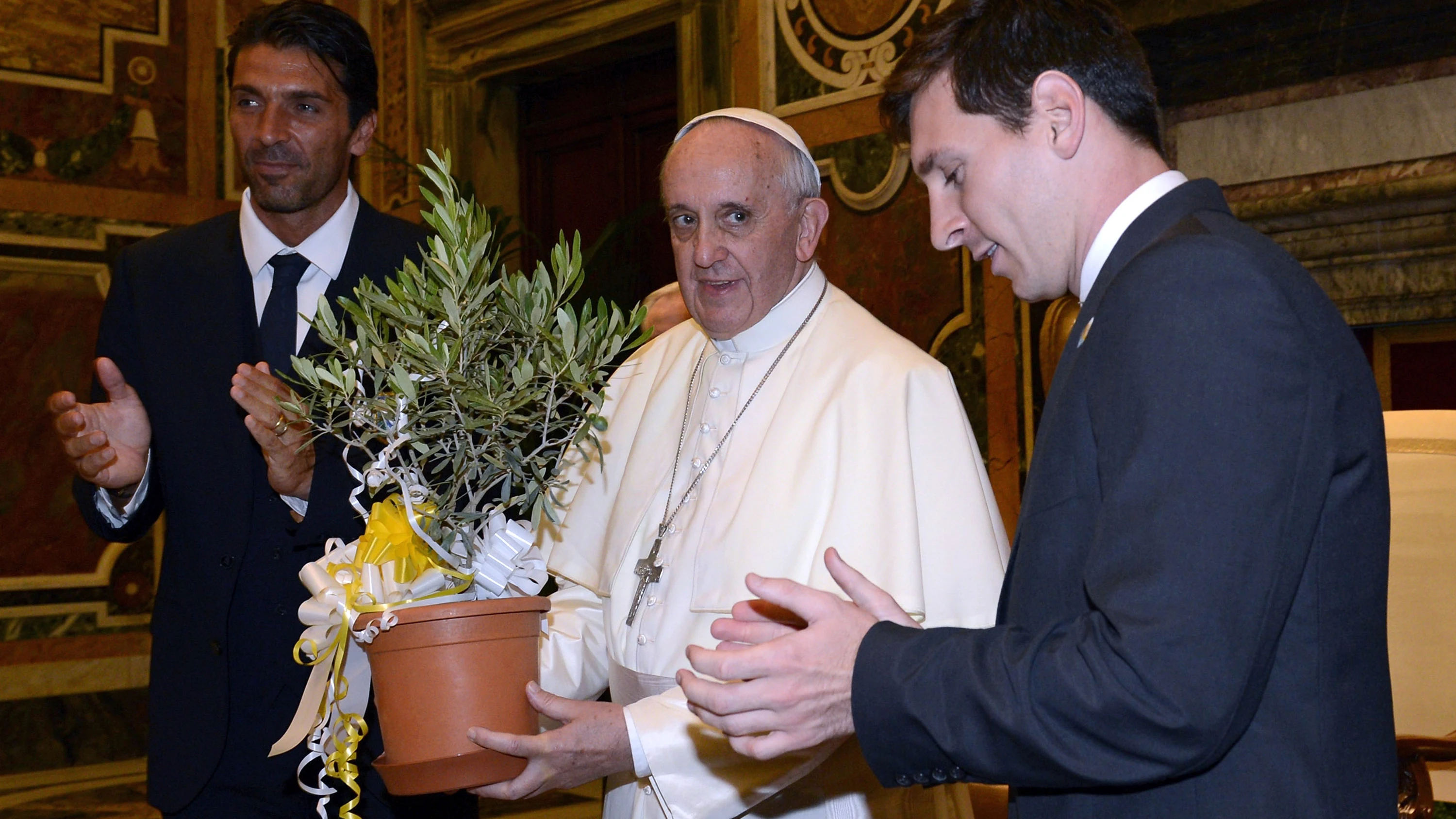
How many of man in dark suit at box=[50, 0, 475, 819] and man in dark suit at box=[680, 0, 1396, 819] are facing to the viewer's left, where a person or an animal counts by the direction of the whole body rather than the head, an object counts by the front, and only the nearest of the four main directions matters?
1

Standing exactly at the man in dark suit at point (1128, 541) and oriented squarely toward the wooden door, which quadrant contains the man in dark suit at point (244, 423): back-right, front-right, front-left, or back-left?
front-left

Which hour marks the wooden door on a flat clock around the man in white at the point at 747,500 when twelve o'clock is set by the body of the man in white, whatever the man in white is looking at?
The wooden door is roughly at 4 o'clock from the man in white.

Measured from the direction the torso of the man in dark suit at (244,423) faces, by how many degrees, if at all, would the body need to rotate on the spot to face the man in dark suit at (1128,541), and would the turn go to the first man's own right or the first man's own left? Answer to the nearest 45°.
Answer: approximately 45° to the first man's own left

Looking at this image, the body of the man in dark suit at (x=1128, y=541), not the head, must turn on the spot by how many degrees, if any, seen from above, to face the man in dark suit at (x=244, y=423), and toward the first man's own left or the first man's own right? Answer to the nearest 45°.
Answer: approximately 45° to the first man's own right

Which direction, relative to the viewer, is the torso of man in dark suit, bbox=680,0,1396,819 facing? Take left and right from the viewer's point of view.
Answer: facing to the left of the viewer

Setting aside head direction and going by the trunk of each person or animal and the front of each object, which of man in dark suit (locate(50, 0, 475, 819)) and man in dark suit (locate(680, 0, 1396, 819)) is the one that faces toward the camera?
man in dark suit (locate(50, 0, 475, 819))

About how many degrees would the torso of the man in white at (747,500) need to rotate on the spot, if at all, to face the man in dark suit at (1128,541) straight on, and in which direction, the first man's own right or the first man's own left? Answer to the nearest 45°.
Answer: approximately 45° to the first man's own left

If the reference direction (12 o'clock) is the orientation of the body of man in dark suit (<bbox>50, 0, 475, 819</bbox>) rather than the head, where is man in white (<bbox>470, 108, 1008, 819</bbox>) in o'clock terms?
The man in white is roughly at 10 o'clock from the man in dark suit.

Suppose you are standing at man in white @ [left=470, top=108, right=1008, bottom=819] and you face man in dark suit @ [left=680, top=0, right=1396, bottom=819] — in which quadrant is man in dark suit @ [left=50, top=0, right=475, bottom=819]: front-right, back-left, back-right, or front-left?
back-right

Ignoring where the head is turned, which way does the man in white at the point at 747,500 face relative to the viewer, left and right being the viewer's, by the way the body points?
facing the viewer and to the left of the viewer

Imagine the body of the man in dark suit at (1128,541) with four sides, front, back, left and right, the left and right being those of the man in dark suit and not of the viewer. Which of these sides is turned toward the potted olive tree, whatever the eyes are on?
front

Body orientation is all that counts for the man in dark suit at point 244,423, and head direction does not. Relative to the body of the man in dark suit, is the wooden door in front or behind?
behind

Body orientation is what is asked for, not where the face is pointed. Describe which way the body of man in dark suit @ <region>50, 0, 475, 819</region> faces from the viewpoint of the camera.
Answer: toward the camera
